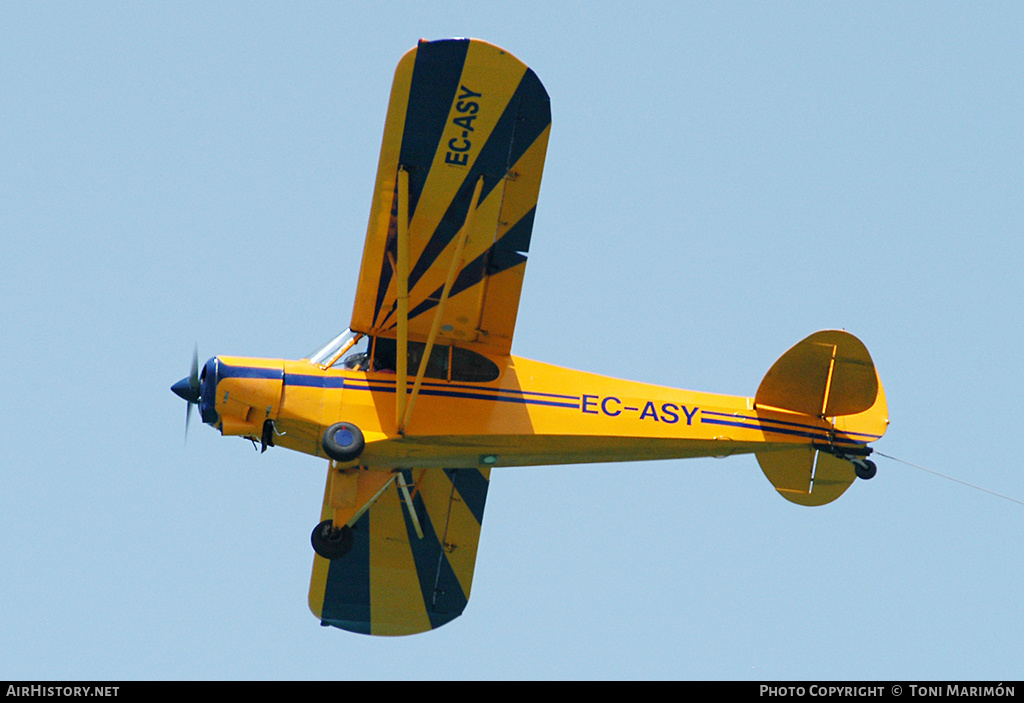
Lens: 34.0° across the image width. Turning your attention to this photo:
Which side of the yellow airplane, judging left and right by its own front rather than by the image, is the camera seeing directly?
left
